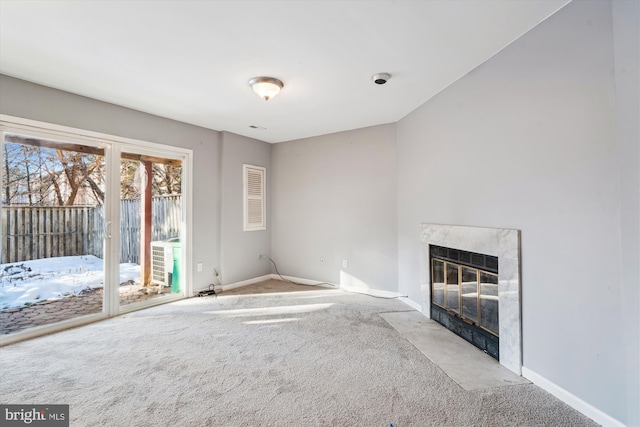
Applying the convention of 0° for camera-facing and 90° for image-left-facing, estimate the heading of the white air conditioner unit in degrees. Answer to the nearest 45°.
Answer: approximately 45°

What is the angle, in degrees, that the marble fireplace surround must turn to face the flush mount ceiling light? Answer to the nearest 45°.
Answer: approximately 45° to its right

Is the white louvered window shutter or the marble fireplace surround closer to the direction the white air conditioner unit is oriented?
the marble fireplace surround

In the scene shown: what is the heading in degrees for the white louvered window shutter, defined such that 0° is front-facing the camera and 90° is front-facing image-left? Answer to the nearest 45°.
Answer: approximately 315°

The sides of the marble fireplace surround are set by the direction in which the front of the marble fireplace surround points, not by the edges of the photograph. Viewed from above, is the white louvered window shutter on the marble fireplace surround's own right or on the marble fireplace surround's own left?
on the marble fireplace surround's own right

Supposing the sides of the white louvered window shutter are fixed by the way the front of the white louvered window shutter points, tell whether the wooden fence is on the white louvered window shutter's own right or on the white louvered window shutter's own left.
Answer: on the white louvered window shutter's own right

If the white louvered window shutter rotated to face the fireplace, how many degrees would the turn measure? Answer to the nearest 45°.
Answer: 0° — it already faces it
